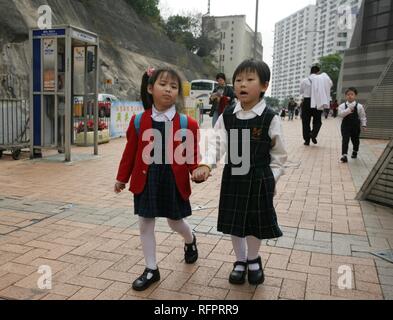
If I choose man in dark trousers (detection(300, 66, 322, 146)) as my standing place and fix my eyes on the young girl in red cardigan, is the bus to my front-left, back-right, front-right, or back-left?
back-right

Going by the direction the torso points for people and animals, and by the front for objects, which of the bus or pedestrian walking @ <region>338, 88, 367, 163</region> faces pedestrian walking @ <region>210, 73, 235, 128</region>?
the bus

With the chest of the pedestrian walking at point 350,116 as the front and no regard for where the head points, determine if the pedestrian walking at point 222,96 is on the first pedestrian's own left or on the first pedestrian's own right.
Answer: on the first pedestrian's own right

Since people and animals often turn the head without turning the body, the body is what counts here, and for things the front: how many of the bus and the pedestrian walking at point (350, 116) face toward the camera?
2

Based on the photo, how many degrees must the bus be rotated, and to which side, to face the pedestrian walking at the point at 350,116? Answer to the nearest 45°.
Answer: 0° — it already faces them

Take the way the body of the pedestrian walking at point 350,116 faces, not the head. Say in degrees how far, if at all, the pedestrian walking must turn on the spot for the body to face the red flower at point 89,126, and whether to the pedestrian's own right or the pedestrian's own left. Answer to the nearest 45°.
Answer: approximately 90° to the pedestrian's own right

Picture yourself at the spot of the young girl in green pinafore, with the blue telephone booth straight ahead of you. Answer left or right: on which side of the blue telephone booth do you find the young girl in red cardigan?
left

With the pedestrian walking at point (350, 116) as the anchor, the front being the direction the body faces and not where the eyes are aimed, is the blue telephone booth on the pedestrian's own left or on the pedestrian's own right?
on the pedestrian's own right

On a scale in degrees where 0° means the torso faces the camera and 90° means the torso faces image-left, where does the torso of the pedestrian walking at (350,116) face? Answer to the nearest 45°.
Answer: approximately 0°
